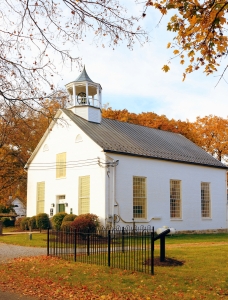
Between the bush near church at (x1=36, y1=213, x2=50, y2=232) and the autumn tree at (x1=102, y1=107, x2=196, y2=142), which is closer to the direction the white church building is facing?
the bush near church

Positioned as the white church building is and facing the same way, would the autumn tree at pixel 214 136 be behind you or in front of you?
behind

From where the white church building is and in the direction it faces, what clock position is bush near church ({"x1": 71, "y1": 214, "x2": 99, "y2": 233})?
The bush near church is roughly at 11 o'clock from the white church building.

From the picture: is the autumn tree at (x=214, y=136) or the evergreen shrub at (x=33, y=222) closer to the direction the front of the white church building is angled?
the evergreen shrub

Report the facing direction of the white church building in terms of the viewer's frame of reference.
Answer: facing the viewer and to the left of the viewer

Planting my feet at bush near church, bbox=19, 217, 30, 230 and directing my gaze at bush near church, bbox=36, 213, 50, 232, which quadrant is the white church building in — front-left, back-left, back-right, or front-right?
front-left

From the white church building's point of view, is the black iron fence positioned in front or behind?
in front

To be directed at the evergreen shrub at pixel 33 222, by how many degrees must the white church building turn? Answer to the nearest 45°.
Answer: approximately 45° to its right

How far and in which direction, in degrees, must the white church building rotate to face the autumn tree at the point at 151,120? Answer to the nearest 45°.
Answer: approximately 135° to its right
